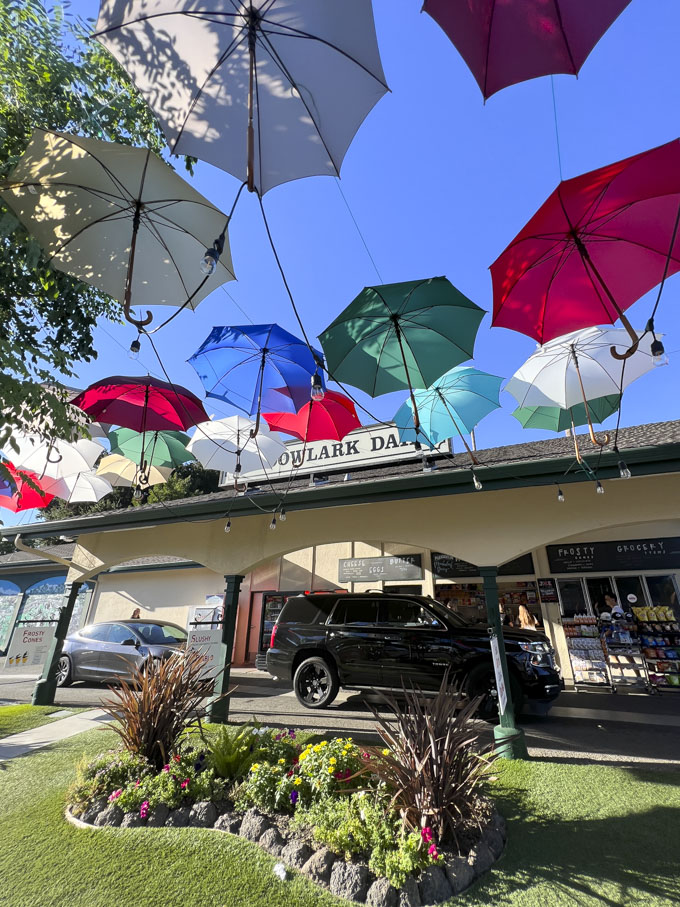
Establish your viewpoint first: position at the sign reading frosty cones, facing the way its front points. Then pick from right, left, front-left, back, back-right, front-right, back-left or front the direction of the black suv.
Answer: front-left

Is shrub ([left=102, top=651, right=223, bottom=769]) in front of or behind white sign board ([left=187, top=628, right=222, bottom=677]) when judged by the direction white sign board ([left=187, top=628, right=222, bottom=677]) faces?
in front

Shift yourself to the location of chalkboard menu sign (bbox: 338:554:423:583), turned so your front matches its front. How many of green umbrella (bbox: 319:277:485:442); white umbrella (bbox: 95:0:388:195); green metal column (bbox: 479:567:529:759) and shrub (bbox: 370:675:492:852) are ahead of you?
4

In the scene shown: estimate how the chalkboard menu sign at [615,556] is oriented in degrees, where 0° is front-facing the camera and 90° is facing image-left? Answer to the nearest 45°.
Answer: approximately 0°

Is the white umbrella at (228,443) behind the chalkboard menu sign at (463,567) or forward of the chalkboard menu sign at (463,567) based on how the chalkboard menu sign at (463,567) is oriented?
forward

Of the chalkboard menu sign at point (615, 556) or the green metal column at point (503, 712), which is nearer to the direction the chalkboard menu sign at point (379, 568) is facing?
the green metal column

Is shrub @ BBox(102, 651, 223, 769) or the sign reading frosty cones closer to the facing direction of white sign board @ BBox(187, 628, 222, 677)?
the shrub
